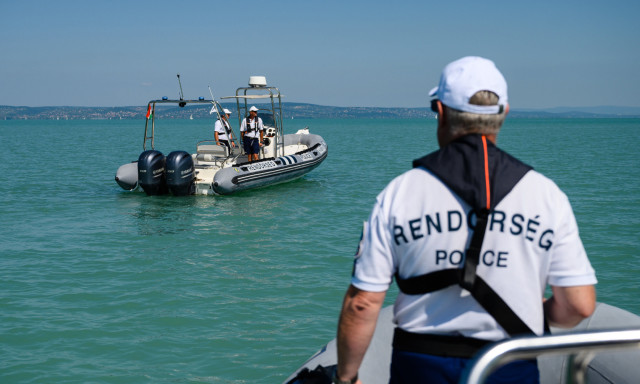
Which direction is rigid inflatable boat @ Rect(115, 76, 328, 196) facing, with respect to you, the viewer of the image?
facing away from the viewer and to the right of the viewer

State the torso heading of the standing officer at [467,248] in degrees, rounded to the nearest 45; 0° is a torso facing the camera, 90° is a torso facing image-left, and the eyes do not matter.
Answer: approximately 180°

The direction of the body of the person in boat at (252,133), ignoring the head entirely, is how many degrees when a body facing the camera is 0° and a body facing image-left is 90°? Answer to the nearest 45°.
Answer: approximately 0°

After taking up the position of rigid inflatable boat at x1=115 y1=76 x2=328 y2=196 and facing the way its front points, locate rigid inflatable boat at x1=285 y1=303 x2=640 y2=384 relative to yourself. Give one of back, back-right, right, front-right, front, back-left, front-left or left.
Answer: back-right

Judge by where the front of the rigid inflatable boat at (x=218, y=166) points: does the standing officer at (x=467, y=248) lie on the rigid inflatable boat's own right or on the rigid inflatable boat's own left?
on the rigid inflatable boat's own right

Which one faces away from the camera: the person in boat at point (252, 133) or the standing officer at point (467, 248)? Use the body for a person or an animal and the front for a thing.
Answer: the standing officer
